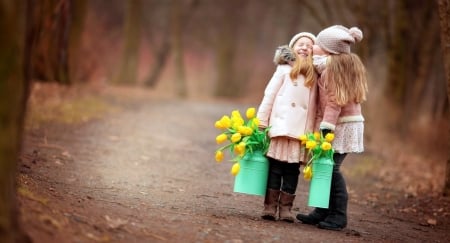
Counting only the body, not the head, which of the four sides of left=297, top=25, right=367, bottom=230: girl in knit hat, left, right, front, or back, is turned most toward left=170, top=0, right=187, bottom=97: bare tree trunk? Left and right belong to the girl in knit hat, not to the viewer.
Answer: right

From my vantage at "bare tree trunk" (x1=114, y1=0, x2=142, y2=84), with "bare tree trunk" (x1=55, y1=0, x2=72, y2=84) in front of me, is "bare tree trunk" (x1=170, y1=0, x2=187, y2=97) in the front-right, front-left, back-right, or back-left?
back-left

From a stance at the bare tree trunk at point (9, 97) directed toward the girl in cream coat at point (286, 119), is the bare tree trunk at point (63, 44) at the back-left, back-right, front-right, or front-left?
front-left

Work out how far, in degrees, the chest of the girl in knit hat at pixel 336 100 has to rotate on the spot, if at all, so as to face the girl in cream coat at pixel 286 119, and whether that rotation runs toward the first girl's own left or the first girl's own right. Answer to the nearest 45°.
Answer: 0° — they already face them

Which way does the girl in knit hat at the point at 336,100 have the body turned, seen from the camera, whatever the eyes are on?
to the viewer's left

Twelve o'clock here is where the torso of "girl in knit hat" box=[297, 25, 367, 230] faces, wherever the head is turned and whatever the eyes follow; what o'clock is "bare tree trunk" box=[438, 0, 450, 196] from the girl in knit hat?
The bare tree trunk is roughly at 4 o'clock from the girl in knit hat.

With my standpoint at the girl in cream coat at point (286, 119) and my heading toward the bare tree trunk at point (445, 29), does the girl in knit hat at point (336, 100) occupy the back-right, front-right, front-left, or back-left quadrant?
front-right

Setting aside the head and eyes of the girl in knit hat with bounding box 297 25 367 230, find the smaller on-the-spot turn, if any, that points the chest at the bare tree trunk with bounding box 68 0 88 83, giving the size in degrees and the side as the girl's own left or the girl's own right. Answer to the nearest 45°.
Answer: approximately 45° to the girl's own right

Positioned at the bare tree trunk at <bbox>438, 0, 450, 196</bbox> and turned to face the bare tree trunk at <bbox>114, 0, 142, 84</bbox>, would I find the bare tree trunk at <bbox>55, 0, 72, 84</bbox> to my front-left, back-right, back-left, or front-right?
front-left
